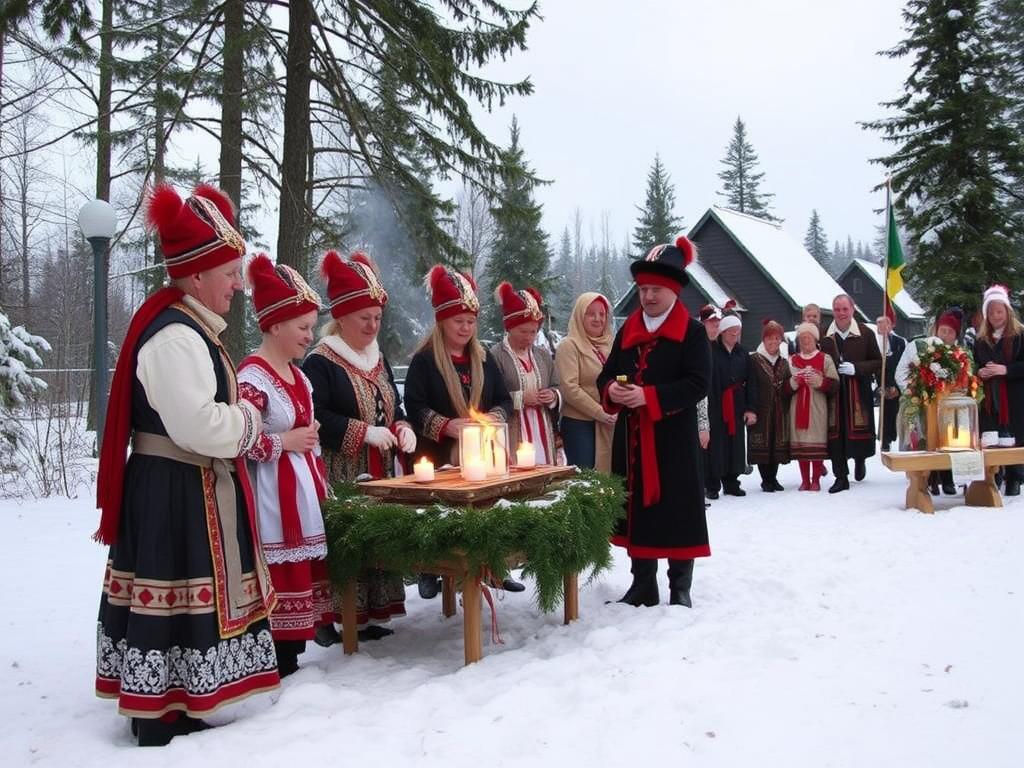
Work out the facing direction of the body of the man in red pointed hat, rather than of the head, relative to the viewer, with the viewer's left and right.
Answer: facing to the right of the viewer

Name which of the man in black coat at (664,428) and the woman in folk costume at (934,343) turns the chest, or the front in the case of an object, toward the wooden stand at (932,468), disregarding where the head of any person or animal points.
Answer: the woman in folk costume

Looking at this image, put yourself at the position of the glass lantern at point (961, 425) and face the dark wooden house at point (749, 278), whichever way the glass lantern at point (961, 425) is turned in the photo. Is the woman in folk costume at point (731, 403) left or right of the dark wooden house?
left

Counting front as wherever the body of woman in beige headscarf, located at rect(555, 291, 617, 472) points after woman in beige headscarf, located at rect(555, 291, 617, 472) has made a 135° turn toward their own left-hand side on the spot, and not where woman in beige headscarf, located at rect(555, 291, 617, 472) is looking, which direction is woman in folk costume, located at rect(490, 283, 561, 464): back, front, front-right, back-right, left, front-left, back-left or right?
back-left

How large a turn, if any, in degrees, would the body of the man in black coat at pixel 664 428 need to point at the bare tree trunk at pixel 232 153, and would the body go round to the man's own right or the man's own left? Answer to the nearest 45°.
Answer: approximately 90° to the man's own right

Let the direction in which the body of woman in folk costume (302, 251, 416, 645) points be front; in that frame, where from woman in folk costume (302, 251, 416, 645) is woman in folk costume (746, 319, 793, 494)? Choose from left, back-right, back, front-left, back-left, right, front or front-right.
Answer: left

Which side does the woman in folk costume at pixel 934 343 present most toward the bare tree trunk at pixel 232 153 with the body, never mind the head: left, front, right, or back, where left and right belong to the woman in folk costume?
right

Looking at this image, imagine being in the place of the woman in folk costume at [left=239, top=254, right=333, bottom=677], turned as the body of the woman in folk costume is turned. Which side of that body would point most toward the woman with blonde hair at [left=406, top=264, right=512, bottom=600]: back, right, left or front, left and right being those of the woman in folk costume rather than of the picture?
left

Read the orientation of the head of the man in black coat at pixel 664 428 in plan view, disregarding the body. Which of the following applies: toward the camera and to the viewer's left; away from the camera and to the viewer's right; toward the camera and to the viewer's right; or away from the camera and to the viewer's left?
toward the camera and to the viewer's left

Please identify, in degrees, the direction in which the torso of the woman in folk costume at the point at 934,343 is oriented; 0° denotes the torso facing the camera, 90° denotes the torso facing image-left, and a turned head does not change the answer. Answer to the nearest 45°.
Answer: approximately 0°

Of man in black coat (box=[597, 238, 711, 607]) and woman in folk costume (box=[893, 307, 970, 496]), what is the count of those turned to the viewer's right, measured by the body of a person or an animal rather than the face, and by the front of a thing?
0

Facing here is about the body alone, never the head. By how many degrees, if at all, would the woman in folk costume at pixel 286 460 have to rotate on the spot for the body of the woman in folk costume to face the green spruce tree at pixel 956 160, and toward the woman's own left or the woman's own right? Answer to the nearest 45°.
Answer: approximately 90° to the woman's own left

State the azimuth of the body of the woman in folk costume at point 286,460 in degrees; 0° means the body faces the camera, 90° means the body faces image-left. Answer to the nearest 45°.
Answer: approximately 315°
